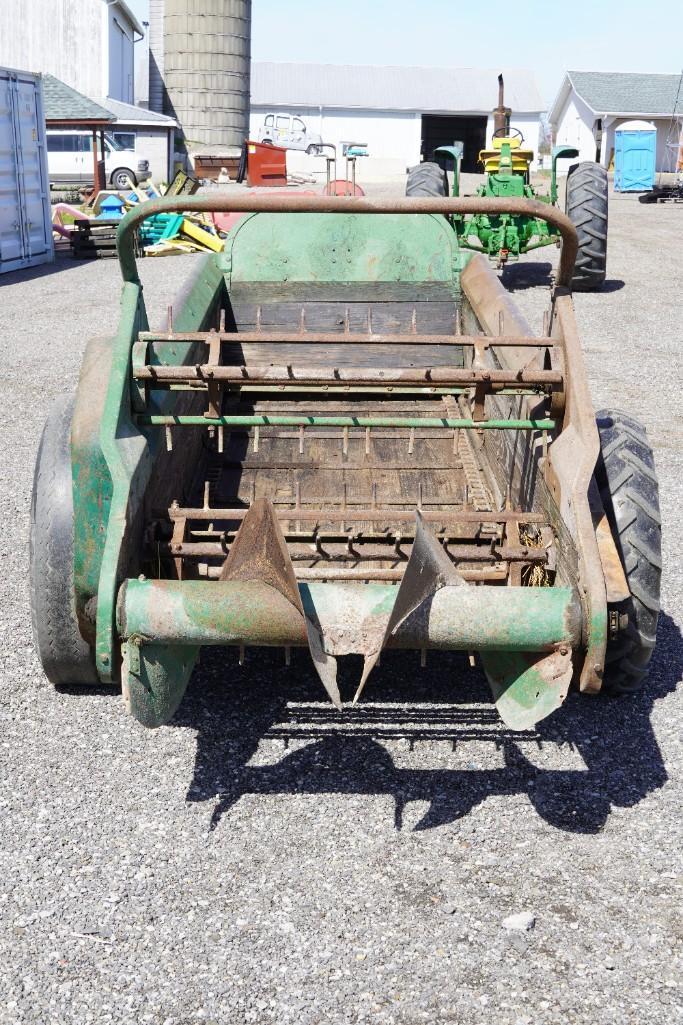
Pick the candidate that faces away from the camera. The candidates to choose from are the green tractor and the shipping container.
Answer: the green tractor

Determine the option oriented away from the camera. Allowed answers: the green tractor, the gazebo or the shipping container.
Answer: the green tractor

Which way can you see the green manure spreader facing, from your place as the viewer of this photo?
facing away from the viewer

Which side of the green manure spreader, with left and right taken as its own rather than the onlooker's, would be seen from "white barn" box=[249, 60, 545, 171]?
front

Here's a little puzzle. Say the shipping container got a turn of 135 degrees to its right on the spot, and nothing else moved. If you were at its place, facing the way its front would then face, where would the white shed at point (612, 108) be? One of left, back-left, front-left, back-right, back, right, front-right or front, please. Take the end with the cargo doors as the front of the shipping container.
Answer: back-right

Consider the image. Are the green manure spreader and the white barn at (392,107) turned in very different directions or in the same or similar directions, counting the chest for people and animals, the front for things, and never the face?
very different directions

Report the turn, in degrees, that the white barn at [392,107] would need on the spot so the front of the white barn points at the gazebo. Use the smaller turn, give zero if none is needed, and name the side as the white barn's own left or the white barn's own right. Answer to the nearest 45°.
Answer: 0° — it already faces it

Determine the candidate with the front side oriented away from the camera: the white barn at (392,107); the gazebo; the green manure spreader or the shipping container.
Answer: the green manure spreader

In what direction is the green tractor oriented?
away from the camera

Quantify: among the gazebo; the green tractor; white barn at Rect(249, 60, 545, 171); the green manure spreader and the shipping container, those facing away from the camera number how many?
2

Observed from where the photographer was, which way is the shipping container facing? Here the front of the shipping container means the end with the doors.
facing the viewer and to the right of the viewer

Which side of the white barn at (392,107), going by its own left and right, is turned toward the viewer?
front
